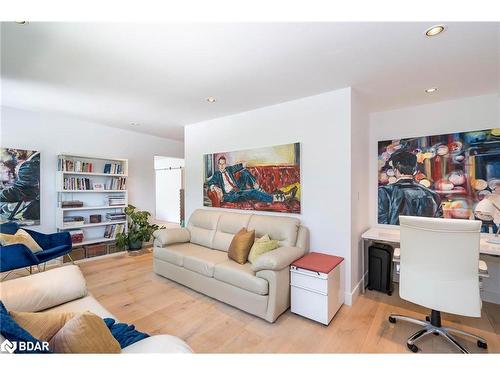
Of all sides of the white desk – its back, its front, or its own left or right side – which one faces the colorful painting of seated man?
right

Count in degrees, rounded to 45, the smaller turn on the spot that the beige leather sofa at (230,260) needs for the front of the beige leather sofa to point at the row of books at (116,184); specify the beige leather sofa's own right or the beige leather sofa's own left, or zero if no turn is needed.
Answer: approximately 90° to the beige leather sofa's own right

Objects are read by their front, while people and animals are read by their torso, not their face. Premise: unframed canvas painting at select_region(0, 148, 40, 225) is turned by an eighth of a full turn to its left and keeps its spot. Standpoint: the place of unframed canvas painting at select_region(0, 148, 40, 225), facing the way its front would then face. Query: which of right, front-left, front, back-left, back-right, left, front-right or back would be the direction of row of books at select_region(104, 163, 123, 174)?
front-left

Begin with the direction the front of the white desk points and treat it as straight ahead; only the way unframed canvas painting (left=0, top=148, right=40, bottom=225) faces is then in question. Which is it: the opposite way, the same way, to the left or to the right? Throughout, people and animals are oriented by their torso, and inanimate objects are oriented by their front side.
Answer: to the left

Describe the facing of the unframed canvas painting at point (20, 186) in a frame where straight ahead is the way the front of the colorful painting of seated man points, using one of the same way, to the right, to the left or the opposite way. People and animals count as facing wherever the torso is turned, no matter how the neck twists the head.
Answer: to the left

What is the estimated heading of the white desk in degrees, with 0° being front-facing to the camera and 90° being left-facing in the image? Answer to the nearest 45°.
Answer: approximately 0°

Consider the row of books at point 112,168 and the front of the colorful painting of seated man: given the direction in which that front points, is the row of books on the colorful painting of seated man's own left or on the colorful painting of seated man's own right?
on the colorful painting of seated man's own right

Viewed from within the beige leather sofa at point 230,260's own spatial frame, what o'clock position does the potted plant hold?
The potted plant is roughly at 3 o'clock from the beige leather sofa.
